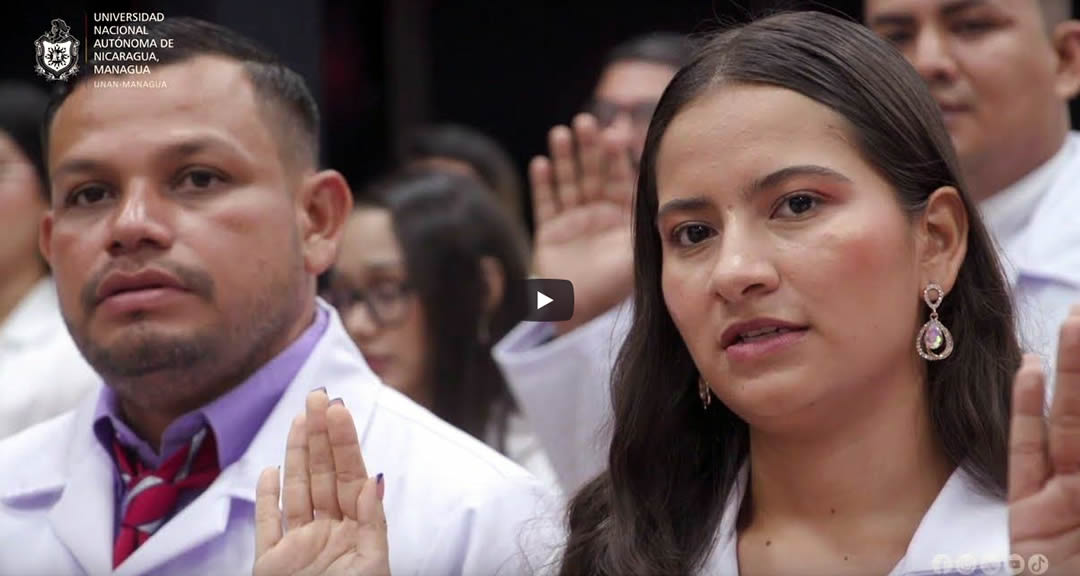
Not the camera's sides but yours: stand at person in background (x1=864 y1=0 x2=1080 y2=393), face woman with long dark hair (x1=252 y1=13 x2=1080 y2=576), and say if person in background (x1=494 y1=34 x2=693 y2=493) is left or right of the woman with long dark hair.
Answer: right

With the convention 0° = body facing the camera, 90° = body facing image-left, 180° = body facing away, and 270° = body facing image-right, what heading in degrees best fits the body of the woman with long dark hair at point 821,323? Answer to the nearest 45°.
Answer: approximately 45°

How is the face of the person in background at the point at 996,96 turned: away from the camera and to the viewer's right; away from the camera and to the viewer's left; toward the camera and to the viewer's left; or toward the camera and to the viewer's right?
toward the camera and to the viewer's left

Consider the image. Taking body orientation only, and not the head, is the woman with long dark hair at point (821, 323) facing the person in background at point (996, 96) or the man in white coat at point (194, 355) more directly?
the man in white coat

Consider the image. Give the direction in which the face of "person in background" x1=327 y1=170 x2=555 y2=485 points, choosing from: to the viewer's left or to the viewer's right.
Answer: to the viewer's left
